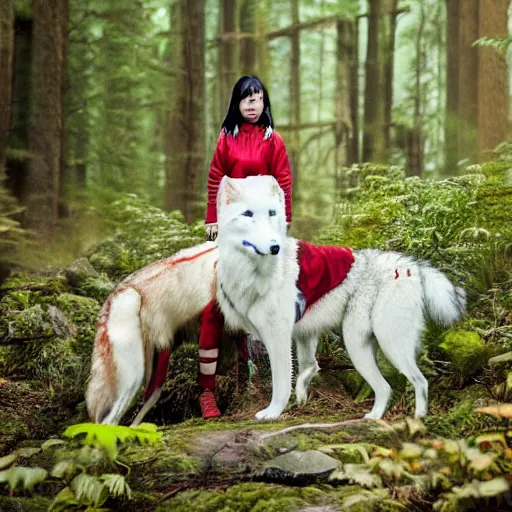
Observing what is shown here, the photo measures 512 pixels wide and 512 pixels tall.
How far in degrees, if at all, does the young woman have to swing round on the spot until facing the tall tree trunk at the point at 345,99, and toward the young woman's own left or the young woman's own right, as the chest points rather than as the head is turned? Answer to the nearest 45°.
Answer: approximately 180°

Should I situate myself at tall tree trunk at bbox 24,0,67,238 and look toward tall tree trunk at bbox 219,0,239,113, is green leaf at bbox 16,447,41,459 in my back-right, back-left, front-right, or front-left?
back-right

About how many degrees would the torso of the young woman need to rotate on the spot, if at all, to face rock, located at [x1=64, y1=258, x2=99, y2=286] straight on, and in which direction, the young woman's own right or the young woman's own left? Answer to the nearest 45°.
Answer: approximately 135° to the young woman's own right

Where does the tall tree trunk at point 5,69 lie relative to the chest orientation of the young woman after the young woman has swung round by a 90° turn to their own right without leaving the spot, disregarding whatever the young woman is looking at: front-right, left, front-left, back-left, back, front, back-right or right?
front-right

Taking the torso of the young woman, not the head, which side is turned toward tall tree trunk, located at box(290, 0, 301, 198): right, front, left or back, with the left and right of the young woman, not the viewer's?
back

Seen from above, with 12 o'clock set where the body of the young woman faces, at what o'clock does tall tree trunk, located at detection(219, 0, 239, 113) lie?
The tall tree trunk is roughly at 6 o'clock from the young woman.

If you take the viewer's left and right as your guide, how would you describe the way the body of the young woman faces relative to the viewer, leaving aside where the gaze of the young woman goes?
facing the viewer

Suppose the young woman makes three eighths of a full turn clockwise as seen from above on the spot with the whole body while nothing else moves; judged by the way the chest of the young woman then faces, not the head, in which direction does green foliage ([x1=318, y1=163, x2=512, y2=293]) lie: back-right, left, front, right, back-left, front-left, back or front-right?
right

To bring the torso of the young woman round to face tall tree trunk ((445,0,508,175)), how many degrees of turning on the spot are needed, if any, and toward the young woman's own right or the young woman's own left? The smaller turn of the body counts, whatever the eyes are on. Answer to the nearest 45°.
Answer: approximately 135° to the young woman's own left
